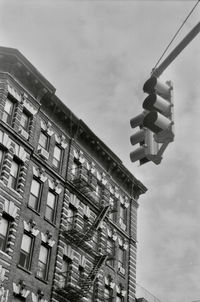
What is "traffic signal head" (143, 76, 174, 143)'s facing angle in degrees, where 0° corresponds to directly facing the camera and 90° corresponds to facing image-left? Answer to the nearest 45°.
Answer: approximately 45°

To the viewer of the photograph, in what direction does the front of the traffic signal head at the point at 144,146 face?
facing away from the viewer and to the left of the viewer
